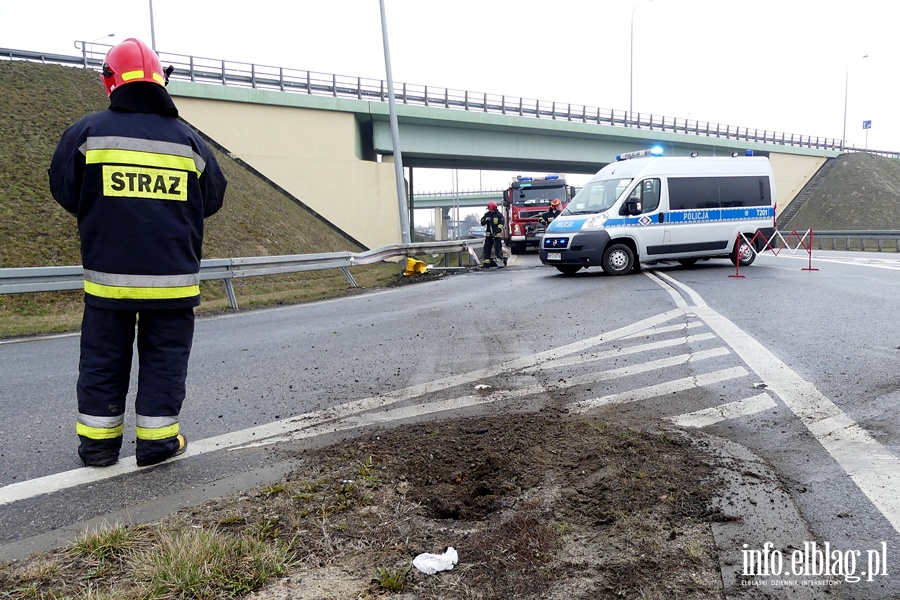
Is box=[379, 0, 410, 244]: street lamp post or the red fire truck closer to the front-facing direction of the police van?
the street lamp post

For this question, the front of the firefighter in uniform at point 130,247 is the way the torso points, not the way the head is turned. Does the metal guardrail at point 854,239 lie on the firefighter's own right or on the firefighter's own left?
on the firefighter's own right

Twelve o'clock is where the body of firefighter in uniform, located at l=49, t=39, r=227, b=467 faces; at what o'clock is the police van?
The police van is roughly at 2 o'clock from the firefighter in uniform.

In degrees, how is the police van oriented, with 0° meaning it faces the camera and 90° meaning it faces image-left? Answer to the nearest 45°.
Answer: approximately 45°

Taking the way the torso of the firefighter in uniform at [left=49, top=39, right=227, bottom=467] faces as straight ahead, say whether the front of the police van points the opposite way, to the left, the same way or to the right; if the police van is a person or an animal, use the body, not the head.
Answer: to the left

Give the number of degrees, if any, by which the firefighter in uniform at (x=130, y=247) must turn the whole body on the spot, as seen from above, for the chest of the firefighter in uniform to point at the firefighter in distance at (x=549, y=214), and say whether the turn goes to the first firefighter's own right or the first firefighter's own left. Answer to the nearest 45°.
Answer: approximately 45° to the first firefighter's own right

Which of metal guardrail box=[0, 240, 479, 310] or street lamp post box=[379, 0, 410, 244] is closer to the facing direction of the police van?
the metal guardrail

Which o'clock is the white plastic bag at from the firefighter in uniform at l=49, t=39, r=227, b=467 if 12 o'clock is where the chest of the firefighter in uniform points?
The white plastic bag is roughly at 5 o'clock from the firefighter in uniform.

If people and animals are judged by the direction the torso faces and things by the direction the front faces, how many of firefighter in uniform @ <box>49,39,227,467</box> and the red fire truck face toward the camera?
1

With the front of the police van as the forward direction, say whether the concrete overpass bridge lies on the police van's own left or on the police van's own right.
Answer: on the police van's own right

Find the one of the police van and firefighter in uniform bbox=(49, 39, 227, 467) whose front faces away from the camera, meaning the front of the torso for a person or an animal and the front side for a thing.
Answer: the firefighter in uniform

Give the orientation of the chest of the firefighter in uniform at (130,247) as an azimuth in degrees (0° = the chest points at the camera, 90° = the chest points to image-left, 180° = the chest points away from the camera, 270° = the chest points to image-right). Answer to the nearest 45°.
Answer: approximately 180°

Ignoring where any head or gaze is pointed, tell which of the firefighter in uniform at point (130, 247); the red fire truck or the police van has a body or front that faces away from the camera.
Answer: the firefighter in uniform

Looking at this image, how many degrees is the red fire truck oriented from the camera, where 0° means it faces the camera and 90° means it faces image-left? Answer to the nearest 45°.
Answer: approximately 0°
